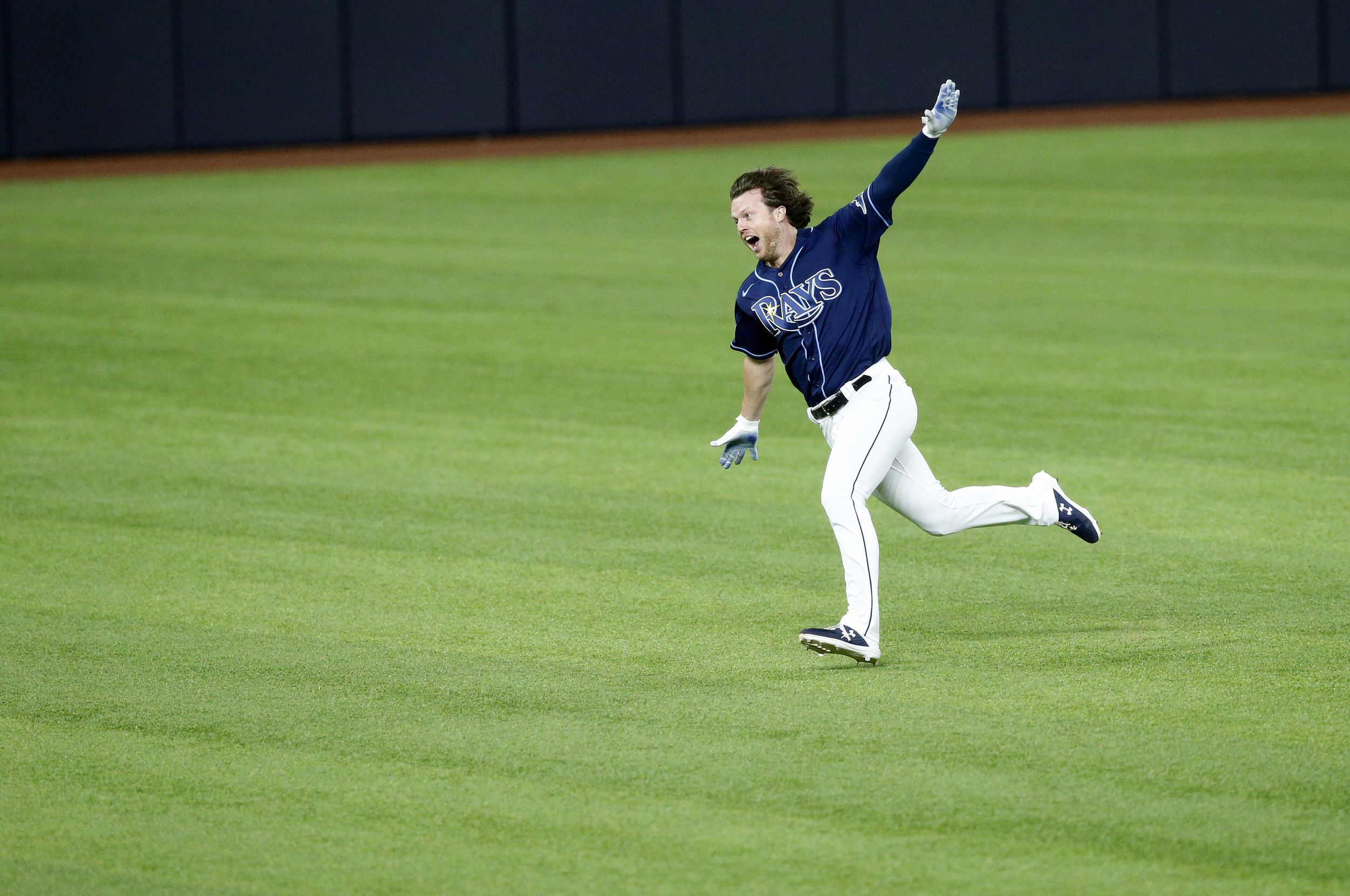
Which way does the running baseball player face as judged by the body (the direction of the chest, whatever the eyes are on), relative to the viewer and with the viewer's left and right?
facing the viewer and to the left of the viewer
